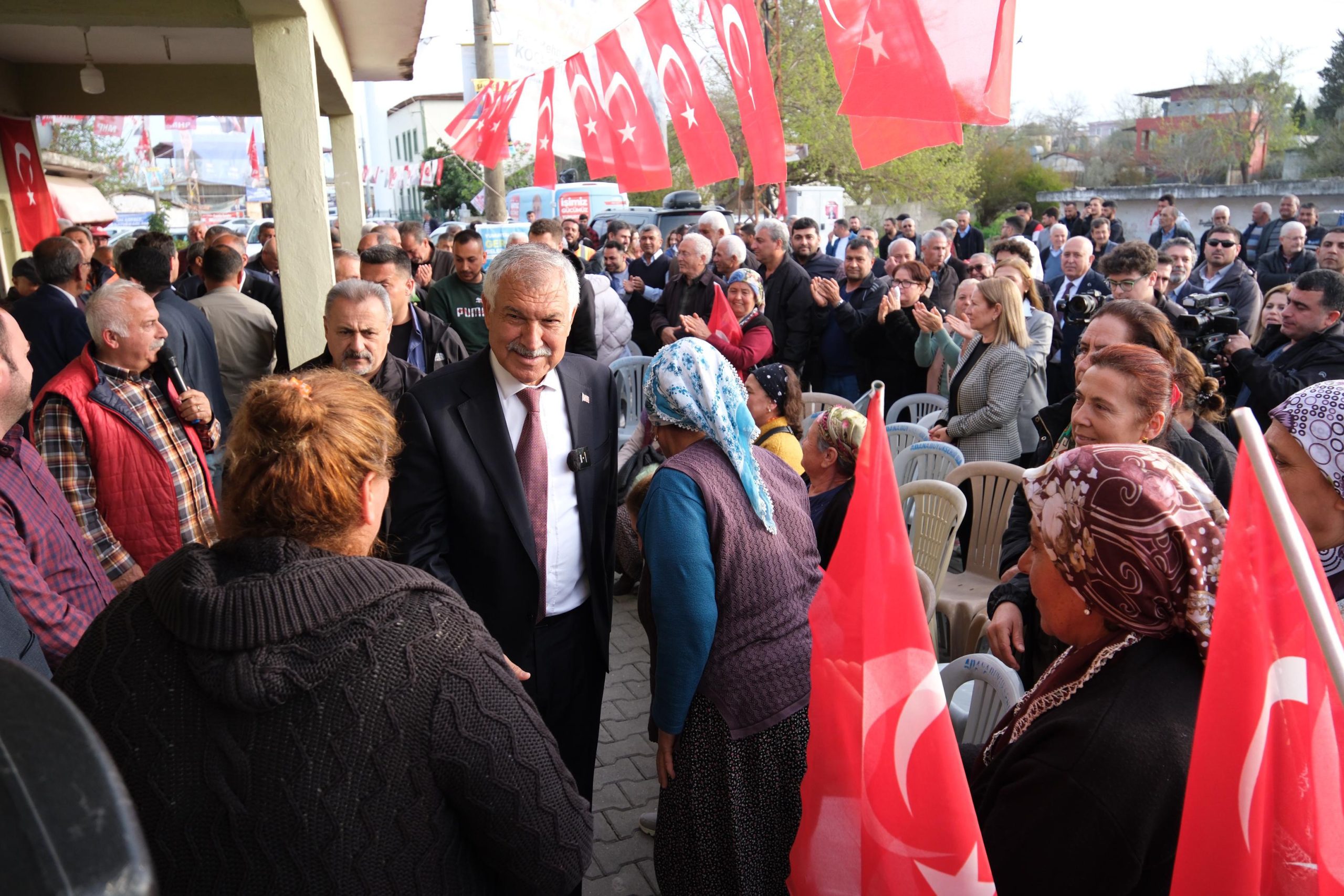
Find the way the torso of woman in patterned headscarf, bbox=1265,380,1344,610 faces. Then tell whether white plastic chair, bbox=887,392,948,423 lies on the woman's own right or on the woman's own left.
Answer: on the woman's own right

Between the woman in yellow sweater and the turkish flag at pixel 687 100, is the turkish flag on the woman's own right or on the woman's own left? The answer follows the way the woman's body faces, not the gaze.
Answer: on the woman's own right

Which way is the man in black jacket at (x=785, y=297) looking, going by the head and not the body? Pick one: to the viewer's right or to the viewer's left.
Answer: to the viewer's left

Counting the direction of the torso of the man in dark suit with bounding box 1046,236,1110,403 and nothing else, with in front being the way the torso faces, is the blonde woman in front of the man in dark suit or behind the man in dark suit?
in front

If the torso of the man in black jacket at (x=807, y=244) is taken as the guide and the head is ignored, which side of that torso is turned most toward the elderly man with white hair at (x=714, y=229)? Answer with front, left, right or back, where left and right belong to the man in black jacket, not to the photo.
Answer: right

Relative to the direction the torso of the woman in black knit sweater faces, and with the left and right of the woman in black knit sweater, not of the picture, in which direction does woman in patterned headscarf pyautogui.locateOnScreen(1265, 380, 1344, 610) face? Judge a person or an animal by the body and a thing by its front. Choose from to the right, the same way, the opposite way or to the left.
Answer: to the left

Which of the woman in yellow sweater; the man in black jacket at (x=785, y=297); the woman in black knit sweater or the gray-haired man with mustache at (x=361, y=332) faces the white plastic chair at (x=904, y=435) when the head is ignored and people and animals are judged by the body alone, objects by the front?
the woman in black knit sweater

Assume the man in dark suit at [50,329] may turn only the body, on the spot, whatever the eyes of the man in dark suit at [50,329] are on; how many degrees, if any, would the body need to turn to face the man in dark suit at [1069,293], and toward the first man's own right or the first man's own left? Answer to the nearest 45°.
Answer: approximately 45° to the first man's own right
